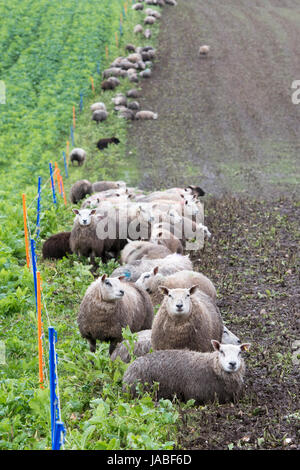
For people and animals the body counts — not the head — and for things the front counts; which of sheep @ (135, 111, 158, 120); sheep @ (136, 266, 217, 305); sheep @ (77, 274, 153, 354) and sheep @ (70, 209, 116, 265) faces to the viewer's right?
sheep @ (135, 111, 158, 120)

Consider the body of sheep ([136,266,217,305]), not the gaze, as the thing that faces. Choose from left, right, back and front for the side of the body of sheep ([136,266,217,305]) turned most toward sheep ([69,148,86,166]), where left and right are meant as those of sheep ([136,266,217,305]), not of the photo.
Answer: right

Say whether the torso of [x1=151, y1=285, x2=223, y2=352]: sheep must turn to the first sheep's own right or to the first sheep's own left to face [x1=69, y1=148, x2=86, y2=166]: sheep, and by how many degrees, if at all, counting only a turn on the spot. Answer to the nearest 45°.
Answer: approximately 180°

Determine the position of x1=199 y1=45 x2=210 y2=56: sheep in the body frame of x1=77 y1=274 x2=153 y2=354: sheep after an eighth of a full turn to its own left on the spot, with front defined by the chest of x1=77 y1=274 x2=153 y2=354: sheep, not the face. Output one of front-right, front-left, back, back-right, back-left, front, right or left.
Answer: back

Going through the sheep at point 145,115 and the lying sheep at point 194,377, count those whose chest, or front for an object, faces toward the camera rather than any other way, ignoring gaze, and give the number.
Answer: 0

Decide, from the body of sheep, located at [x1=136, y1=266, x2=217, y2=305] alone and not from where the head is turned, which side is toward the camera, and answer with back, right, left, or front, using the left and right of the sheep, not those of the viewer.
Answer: left

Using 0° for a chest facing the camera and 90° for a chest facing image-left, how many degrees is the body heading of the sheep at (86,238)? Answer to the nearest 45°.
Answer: approximately 45°

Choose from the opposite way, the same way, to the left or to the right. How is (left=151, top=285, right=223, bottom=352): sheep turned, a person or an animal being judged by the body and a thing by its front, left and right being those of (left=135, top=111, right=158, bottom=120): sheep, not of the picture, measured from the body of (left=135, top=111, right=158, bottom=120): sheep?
to the right

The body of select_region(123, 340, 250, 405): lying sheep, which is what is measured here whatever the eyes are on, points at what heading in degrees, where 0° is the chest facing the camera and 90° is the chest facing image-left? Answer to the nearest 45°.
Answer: approximately 270°

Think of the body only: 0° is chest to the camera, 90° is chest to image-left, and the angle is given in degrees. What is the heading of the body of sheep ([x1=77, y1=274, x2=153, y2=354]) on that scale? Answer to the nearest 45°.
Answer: approximately 45°

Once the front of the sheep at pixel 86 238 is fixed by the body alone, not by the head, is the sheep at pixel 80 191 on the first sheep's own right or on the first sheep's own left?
on the first sheep's own right
